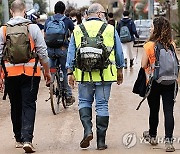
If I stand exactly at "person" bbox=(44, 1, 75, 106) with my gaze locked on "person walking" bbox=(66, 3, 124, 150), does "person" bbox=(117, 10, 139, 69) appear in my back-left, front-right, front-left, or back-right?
back-left

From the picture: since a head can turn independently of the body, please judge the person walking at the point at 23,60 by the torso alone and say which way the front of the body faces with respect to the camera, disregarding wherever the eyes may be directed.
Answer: away from the camera

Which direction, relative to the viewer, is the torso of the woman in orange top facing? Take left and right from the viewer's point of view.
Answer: facing away from the viewer and to the left of the viewer

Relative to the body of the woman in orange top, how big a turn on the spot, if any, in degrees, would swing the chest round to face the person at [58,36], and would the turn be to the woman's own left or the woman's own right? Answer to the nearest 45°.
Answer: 0° — they already face them

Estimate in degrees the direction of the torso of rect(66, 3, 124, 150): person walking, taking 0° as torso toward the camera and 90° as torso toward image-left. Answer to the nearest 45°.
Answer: approximately 180°

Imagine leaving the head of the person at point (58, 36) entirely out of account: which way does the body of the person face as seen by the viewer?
away from the camera

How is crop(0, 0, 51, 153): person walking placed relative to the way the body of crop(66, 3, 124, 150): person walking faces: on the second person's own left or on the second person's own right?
on the second person's own left

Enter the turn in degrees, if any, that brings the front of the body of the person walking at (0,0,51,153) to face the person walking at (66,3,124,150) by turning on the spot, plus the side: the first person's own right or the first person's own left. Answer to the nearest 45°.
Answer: approximately 90° to the first person's own right
